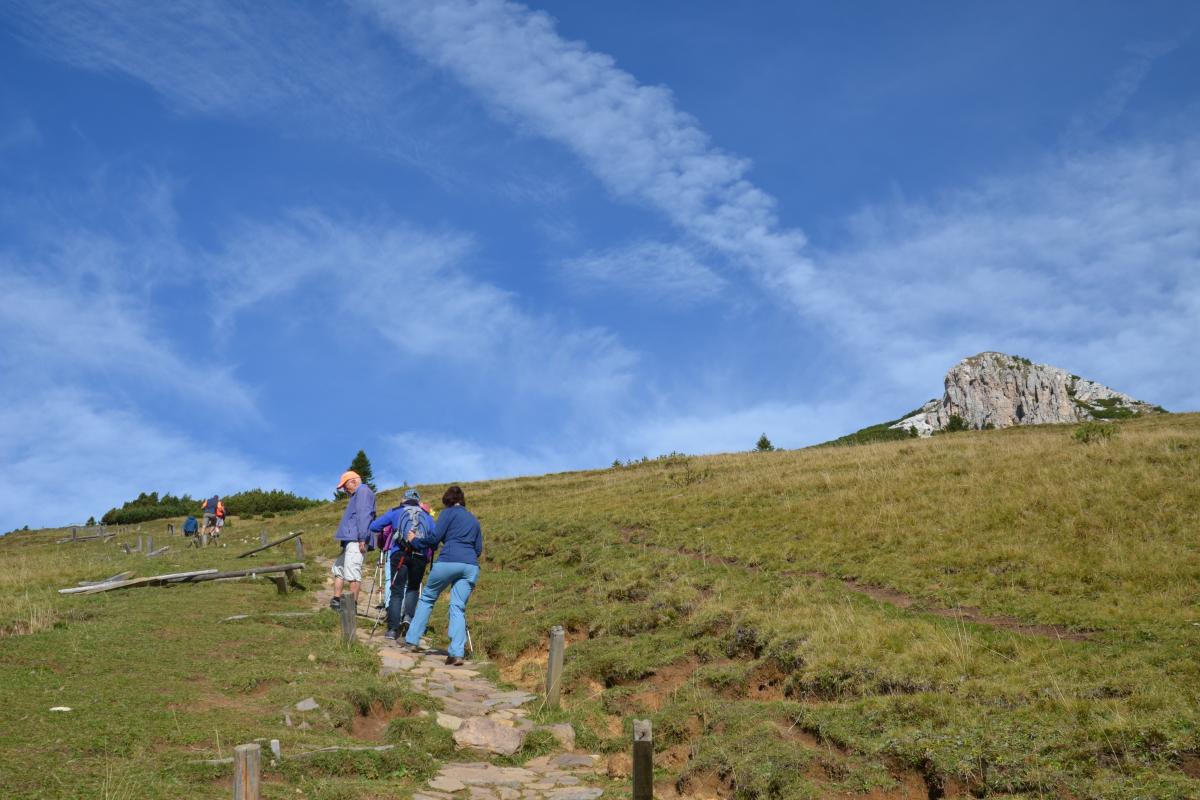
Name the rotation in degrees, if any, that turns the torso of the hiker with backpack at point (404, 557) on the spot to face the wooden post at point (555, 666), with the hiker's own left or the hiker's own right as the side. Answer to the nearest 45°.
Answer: approximately 135° to the hiker's own right

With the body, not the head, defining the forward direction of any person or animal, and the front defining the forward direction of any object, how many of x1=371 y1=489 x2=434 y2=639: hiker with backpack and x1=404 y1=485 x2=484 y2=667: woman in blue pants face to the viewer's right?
0

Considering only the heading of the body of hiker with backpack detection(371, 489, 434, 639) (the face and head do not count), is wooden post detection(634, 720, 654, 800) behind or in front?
behind

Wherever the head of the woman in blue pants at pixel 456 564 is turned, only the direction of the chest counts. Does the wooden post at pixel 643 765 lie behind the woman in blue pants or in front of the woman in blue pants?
behind

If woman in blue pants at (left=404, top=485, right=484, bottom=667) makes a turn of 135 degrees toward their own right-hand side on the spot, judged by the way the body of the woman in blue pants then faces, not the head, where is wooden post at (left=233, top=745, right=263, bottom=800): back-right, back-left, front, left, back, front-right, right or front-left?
right

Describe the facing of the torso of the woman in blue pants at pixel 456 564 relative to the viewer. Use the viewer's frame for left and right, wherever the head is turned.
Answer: facing away from the viewer and to the left of the viewer

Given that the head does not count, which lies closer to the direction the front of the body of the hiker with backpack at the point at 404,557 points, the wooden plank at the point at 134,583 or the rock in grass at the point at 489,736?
the wooden plank

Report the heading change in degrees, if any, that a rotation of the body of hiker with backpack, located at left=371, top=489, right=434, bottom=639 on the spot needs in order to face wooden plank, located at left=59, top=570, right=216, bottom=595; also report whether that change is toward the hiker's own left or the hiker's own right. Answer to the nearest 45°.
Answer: approximately 45° to the hiker's own left

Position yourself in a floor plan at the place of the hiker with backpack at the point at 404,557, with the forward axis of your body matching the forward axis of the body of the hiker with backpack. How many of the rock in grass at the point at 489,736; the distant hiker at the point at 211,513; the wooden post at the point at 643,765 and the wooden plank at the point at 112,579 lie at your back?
2

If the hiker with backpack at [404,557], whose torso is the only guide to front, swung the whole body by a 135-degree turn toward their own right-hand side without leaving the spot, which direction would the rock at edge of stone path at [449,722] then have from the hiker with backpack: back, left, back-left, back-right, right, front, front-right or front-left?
front-right

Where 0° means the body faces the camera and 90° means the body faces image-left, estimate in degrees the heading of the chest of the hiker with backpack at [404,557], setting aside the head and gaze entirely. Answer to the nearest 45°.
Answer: approximately 180°

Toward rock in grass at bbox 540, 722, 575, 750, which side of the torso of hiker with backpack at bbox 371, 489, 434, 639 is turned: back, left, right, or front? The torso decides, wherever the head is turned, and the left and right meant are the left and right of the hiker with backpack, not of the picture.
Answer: back

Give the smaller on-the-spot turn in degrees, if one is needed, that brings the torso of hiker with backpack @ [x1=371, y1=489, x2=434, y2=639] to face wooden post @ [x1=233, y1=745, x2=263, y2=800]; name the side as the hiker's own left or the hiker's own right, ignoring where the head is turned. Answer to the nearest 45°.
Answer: approximately 180°

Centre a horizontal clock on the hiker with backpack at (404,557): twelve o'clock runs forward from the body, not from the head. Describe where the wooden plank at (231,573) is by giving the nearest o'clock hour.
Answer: The wooden plank is roughly at 11 o'clock from the hiker with backpack.

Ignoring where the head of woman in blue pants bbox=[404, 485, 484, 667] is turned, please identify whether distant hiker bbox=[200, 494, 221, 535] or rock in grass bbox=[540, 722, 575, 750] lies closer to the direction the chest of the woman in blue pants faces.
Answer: the distant hiker
